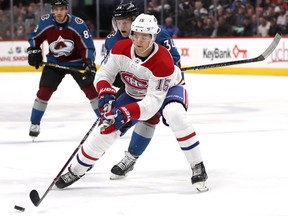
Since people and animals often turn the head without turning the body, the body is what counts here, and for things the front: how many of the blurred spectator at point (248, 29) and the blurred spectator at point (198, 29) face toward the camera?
2

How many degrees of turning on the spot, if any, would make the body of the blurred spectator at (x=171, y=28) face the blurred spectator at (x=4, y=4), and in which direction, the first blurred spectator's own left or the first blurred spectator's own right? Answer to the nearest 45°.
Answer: approximately 90° to the first blurred spectator's own right

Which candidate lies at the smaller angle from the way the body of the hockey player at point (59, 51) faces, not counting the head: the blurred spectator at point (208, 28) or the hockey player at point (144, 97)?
the hockey player

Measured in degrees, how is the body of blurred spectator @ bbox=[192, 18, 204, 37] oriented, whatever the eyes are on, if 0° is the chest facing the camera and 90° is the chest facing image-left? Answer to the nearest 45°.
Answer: approximately 0°

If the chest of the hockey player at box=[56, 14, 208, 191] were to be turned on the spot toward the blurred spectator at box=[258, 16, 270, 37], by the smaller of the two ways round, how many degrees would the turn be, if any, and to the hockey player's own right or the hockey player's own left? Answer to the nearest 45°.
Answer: approximately 135° to the hockey player's own right

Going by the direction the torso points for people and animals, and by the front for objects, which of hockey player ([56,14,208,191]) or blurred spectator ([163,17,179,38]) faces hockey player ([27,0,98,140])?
the blurred spectator

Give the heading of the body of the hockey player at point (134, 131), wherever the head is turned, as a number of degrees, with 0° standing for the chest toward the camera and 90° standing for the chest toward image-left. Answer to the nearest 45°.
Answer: approximately 45°

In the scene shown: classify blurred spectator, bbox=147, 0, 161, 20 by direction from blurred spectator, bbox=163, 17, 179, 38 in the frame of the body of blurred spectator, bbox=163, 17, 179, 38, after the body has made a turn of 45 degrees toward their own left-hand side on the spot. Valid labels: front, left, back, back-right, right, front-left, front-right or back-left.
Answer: back

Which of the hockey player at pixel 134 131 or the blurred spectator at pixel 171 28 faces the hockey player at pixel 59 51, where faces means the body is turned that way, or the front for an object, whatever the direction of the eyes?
the blurred spectator

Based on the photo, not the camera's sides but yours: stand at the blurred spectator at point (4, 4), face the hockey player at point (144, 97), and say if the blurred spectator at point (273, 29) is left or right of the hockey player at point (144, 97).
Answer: left
